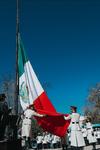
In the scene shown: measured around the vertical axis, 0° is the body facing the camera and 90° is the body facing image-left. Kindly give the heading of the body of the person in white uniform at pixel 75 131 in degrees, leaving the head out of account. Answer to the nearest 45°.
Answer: approximately 135°

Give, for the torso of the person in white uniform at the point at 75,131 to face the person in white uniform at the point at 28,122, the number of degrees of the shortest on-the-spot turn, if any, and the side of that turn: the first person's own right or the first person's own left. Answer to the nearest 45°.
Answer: approximately 45° to the first person's own left
